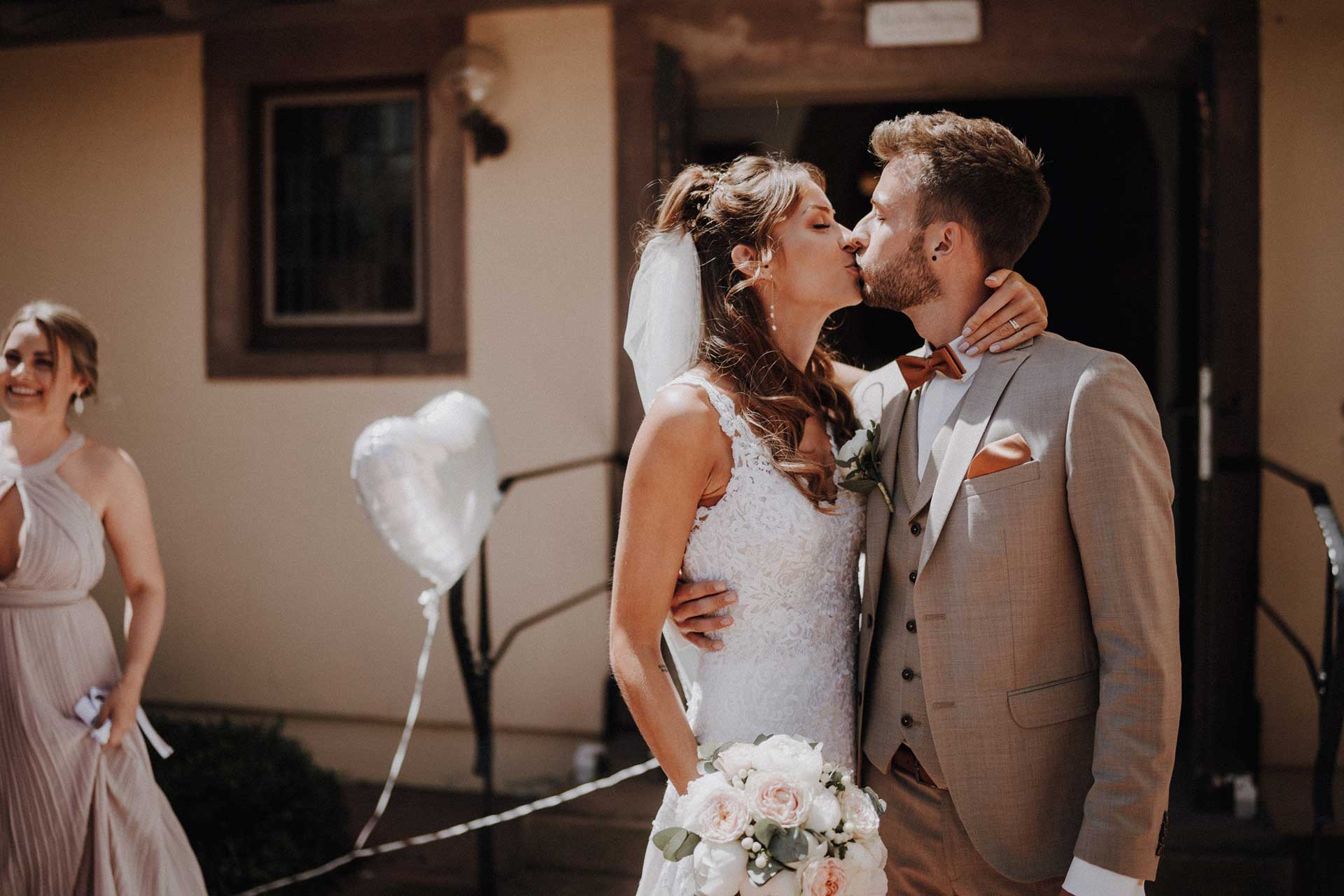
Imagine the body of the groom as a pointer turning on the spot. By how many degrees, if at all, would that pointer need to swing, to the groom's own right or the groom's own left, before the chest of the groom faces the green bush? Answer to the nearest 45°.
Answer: approximately 90° to the groom's own right

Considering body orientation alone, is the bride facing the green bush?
no

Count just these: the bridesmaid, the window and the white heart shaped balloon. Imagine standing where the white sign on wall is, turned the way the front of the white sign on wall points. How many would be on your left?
0

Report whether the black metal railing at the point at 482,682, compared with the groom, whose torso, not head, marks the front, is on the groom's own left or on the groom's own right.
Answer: on the groom's own right

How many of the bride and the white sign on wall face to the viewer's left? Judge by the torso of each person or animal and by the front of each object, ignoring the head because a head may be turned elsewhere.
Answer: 0

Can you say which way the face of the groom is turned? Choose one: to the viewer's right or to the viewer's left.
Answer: to the viewer's left

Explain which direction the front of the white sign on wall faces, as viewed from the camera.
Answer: facing the viewer

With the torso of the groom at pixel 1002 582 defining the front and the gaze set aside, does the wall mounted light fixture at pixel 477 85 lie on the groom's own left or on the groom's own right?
on the groom's own right

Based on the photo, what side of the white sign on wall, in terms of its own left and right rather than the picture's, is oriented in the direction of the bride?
front

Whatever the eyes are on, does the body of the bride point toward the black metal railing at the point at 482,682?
no

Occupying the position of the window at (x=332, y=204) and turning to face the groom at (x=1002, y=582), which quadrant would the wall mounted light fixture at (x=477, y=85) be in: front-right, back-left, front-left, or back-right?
front-left

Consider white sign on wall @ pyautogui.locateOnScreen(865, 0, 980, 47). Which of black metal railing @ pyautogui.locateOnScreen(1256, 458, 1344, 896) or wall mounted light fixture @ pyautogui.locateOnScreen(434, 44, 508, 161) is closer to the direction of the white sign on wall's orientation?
the black metal railing

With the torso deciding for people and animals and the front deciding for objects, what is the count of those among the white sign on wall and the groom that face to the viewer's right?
0
